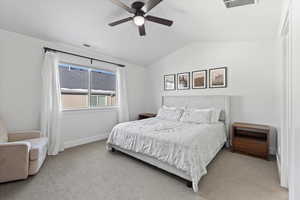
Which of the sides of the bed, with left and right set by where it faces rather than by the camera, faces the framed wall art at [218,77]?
back

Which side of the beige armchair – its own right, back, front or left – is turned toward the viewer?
right

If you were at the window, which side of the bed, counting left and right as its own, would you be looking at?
right

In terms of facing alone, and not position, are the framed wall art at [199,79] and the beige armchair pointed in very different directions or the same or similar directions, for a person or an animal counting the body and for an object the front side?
very different directions

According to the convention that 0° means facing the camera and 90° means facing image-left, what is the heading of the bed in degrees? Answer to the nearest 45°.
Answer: approximately 45°

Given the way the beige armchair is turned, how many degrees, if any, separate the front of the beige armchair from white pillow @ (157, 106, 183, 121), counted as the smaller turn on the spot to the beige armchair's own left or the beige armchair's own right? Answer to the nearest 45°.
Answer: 0° — it already faces it

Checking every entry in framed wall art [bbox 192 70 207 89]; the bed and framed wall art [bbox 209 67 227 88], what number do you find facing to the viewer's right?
0

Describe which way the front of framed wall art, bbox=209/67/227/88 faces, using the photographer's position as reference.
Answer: facing the viewer and to the left of the viewer

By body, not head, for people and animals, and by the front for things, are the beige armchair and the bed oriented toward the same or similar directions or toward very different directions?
very different directions

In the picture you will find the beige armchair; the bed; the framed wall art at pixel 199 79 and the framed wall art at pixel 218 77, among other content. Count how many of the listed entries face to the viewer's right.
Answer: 1

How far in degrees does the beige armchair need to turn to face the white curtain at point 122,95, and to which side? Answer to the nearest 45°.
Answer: approximately 45° to its left
